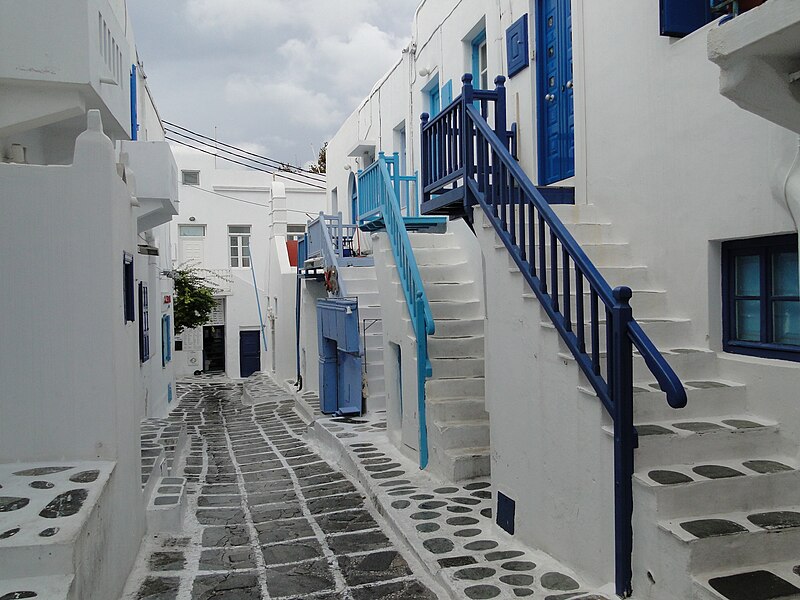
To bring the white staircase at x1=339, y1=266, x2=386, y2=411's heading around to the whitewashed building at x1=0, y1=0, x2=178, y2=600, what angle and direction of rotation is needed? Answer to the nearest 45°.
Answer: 0° — it already faces it

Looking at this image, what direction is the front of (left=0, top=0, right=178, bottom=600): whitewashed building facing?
to the viewer's right

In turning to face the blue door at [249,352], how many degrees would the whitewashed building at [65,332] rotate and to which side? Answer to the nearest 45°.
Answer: approximately 90° to its left

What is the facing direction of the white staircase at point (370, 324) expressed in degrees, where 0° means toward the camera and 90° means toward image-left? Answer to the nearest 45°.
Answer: approximately 0°

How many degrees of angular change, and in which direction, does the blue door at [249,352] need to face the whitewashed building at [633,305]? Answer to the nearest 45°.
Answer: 0° — it already faces it

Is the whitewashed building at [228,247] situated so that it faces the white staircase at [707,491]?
yes

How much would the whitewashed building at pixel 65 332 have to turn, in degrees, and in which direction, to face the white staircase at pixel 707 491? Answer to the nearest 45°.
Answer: approximately 45° to its right

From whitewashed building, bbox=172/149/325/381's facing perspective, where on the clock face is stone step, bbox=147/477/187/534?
The stone step is roughly at 12 o'clock from the whitewashed building.

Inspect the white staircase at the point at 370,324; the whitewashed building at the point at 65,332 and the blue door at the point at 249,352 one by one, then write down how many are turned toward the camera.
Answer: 2

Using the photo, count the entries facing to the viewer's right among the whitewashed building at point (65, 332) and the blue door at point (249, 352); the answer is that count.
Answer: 1
